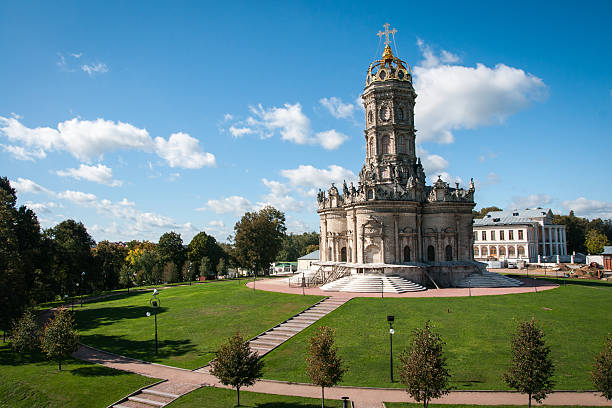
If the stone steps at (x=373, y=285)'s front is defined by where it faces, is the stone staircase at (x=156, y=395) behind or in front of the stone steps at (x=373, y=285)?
in front

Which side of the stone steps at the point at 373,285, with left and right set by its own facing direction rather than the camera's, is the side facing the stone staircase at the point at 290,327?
front

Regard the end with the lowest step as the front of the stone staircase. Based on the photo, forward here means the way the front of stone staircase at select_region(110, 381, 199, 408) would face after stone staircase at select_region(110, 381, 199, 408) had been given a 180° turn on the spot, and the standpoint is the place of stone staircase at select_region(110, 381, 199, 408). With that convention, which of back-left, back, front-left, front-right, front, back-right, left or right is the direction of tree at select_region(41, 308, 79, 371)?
left

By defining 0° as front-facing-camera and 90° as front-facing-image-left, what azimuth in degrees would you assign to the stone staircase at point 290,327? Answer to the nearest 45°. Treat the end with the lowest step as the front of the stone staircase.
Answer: approximately 45°

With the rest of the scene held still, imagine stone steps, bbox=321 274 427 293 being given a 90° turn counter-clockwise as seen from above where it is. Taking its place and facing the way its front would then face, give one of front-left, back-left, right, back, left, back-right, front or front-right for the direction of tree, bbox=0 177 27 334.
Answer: back-right

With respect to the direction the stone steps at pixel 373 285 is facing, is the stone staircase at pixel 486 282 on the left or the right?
on its left

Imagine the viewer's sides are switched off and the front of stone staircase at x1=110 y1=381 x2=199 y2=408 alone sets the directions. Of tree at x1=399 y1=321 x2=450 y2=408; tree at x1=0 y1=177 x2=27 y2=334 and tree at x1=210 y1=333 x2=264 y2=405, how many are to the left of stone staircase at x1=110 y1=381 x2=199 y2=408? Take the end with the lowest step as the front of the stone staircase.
2

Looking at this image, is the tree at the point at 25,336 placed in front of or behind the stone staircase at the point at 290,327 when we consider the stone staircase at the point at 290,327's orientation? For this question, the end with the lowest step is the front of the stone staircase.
in front

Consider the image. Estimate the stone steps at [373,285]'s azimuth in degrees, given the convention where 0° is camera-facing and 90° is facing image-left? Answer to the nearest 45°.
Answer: approximately 0°

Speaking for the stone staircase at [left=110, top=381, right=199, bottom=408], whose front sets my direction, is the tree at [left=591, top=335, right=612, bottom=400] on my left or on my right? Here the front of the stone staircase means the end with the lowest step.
on my left

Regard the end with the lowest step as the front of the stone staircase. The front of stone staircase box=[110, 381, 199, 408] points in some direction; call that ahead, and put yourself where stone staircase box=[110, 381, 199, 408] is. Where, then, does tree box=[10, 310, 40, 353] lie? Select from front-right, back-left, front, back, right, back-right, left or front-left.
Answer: right

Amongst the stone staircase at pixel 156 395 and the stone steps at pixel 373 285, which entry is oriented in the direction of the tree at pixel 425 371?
the stone steps

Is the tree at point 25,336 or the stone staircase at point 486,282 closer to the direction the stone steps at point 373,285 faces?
the tree

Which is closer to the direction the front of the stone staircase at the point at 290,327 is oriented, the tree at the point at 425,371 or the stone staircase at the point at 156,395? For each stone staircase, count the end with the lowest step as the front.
the stone staircase
